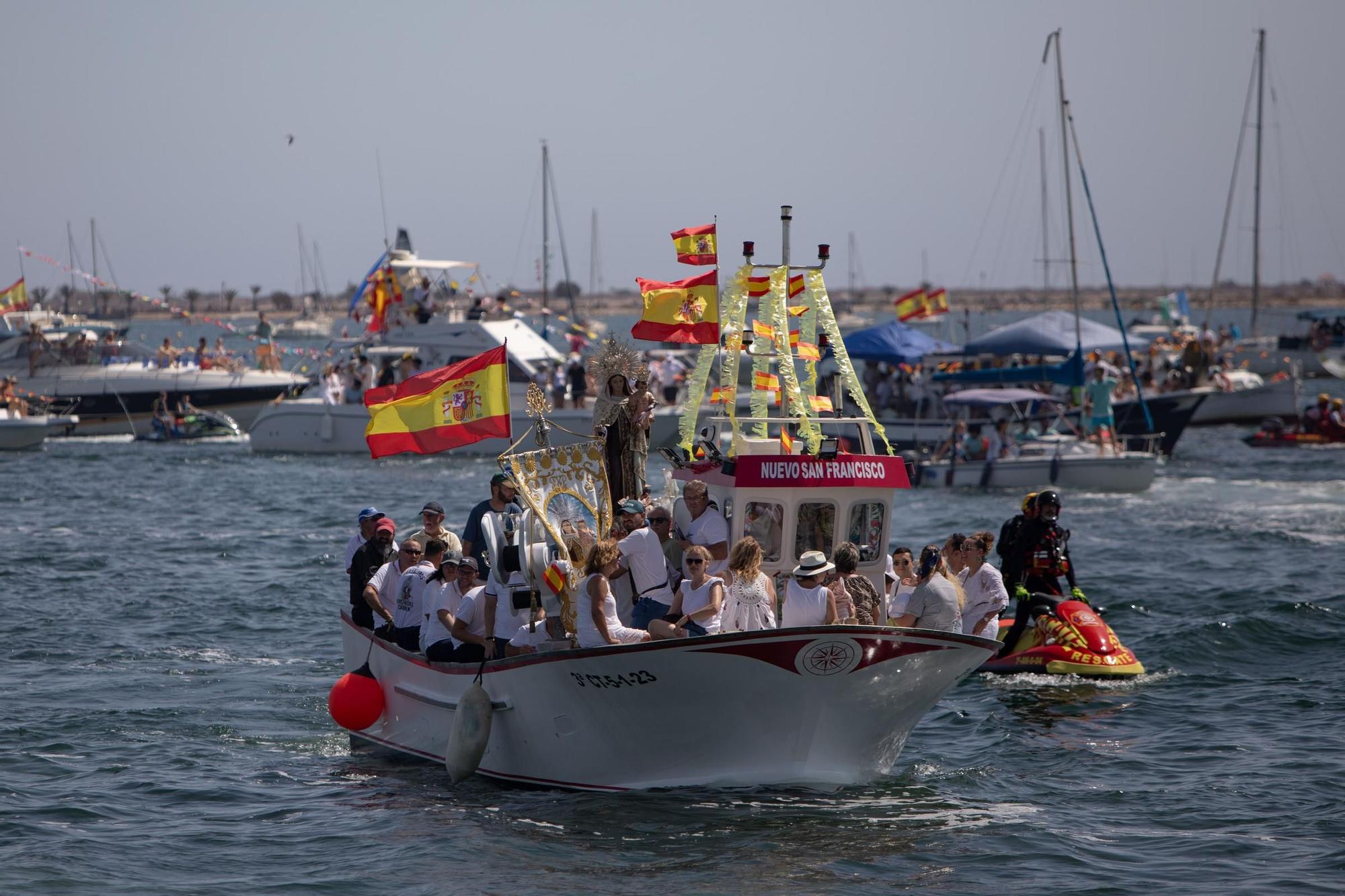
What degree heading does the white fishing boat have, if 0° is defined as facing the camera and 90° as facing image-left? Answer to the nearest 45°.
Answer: approximately 315°

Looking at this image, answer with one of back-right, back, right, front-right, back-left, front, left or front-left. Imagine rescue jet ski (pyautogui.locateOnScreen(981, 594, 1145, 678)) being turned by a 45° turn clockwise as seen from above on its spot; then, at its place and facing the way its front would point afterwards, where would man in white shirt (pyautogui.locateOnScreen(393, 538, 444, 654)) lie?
front-right

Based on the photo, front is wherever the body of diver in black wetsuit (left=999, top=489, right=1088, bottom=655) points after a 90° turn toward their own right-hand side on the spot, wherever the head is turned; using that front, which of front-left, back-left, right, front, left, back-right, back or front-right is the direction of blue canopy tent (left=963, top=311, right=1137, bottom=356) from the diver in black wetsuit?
back-right

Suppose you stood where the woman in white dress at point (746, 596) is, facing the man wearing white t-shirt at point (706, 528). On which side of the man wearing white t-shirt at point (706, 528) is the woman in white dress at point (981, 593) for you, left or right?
right

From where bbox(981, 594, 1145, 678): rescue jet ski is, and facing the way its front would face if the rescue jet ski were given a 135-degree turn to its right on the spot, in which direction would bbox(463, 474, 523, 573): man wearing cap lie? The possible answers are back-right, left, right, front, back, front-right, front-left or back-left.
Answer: front-left

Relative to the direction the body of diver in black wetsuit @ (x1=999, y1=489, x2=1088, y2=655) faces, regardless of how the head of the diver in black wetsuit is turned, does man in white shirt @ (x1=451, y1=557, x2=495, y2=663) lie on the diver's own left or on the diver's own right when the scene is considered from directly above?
on the diver's own right

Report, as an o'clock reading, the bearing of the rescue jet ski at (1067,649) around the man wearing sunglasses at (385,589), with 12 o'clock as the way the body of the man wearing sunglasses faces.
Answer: The rescue jet ski is roughly at 10 o'clock from the man wearing sunglasses.
